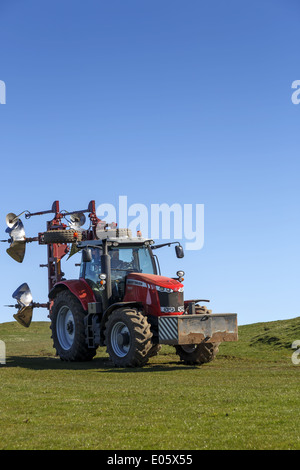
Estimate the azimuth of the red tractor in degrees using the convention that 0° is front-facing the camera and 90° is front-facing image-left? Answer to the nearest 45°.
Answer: approximately 315°
